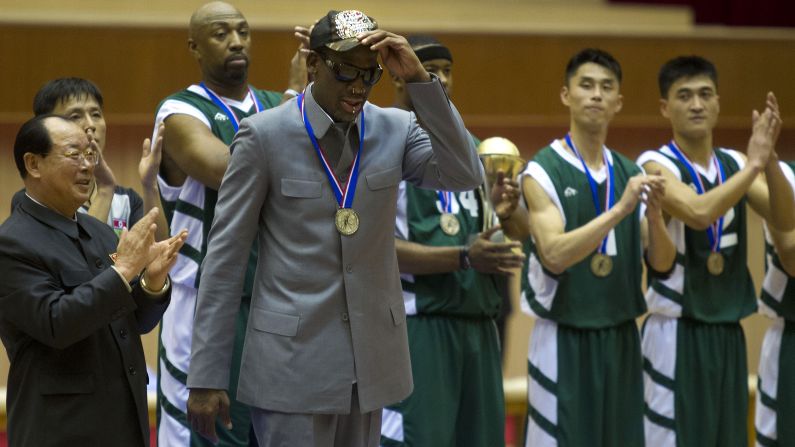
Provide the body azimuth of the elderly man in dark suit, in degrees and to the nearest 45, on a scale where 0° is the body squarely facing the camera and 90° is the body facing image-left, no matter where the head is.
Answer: approximately 315°

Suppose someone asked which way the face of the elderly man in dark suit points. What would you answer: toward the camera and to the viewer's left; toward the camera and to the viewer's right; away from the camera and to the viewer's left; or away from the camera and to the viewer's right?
toward the camera and to the viewer's right

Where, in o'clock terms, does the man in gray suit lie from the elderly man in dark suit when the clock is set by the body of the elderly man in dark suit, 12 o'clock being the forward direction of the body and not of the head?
The man in gray suit is roughly at 11 o'clock from the elderly man in dark suit.
